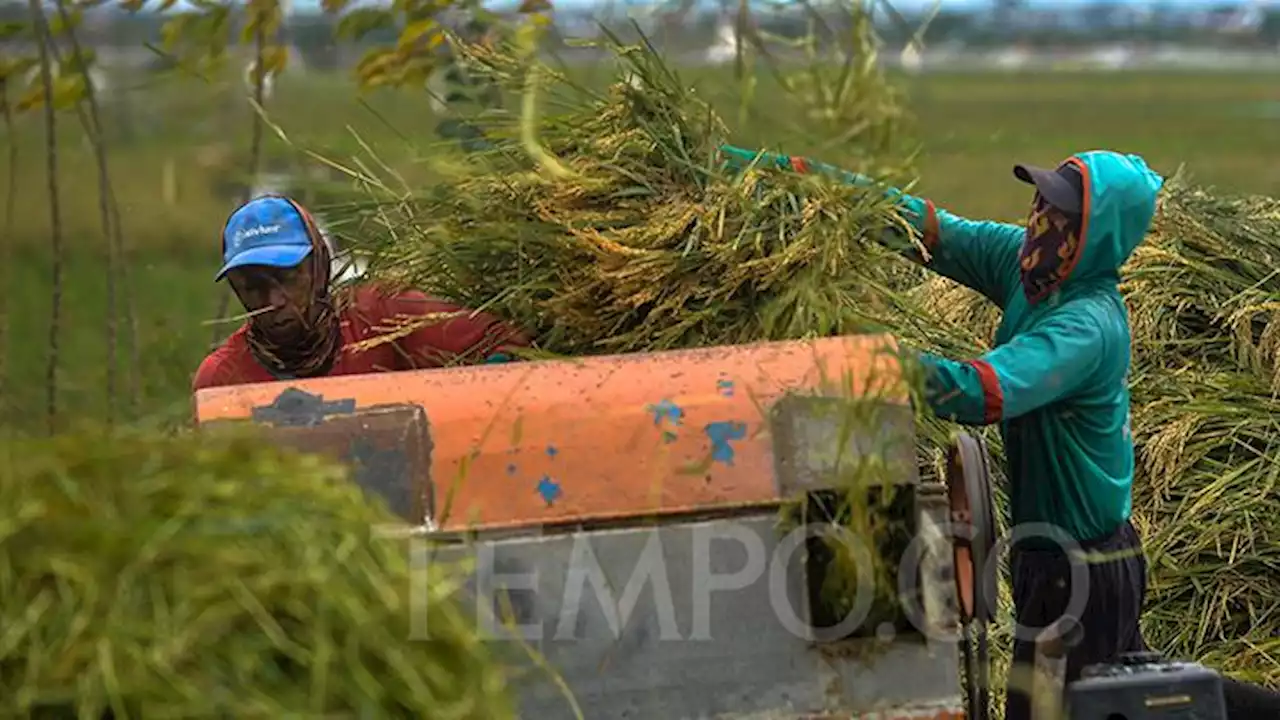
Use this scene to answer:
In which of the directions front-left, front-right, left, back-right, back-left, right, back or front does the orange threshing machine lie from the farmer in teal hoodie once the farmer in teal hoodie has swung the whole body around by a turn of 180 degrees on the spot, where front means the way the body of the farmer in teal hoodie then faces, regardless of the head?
back-right

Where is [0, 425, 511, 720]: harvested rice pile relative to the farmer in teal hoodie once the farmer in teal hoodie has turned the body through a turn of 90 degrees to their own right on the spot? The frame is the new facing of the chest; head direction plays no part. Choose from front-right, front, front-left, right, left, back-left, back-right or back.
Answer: back-left

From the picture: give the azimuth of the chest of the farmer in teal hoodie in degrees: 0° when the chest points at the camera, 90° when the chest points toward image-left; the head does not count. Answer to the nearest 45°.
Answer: approximately 90°

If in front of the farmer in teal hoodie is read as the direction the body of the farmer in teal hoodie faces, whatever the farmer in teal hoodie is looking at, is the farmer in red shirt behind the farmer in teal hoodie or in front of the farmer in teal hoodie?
in front
